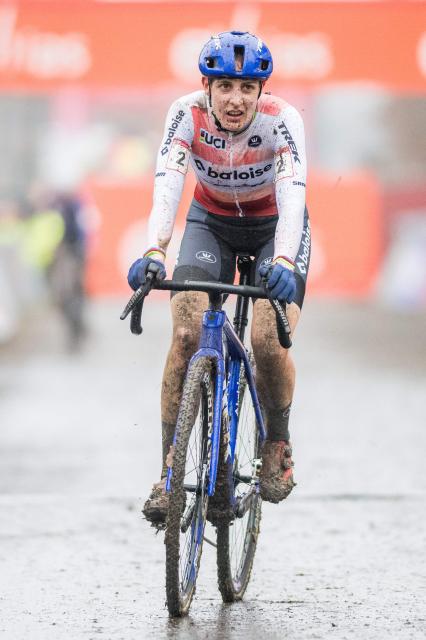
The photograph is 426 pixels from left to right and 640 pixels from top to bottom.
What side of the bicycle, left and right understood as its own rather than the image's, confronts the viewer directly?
front

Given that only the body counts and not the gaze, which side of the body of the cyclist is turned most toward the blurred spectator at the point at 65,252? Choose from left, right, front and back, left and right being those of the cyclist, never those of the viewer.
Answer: back

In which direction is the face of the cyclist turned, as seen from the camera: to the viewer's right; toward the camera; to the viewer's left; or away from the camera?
toward the camera

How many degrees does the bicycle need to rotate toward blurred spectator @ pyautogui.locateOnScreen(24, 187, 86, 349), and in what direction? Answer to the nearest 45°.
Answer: approximately 180°

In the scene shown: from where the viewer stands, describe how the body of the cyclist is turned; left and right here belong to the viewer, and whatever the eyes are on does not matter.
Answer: facing the viewer
